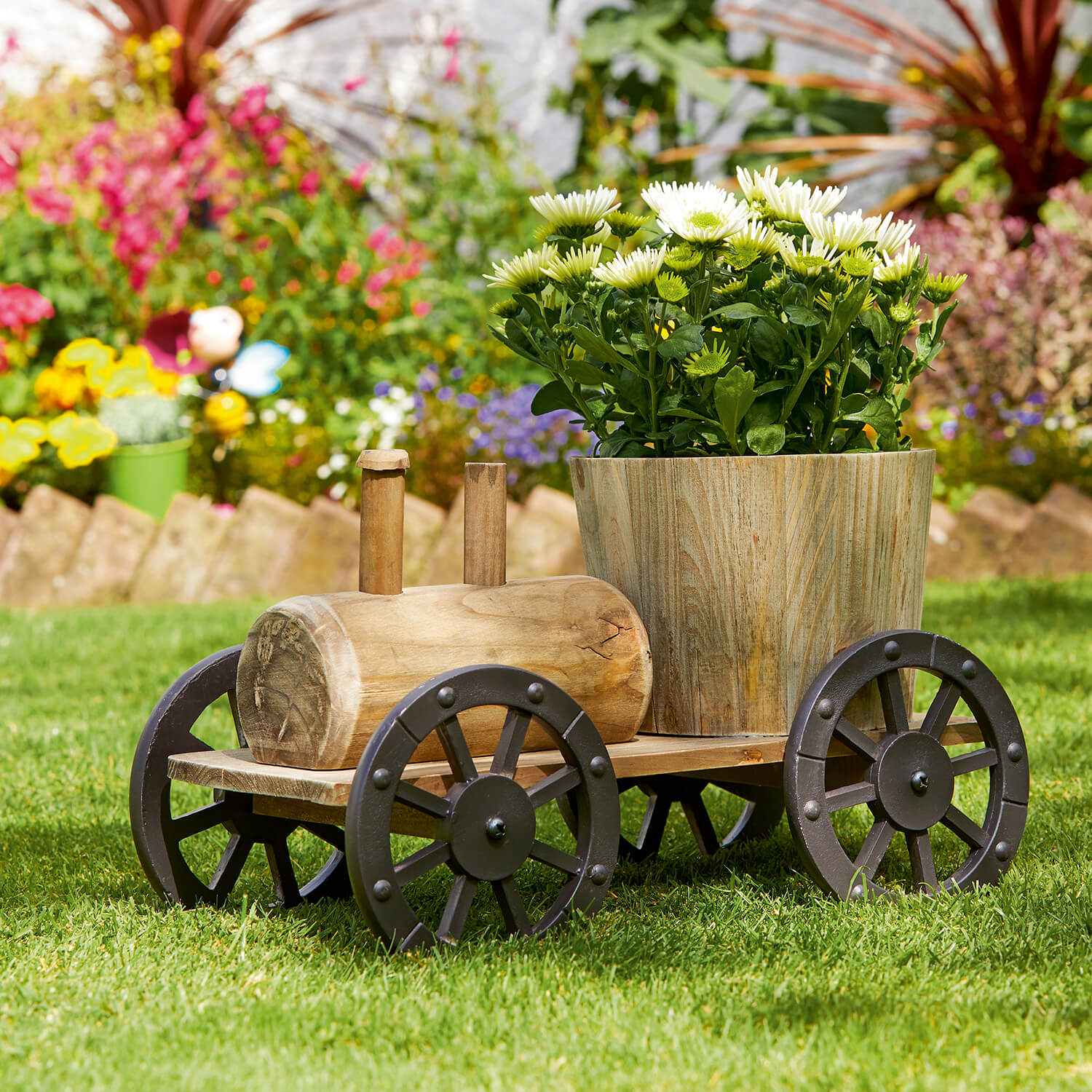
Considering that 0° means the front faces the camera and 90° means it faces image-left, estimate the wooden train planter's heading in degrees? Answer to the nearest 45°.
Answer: approximately 45°

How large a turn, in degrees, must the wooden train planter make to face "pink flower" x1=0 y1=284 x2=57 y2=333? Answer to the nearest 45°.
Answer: approximately 90° to its right

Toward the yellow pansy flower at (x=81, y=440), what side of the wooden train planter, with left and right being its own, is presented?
right

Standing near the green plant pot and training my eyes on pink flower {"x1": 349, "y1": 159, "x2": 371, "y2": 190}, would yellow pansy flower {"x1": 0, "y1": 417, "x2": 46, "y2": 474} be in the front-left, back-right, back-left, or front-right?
back-left

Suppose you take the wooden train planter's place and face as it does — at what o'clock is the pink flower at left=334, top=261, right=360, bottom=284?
The pink flower is roughly at 4 o'clock from the wooden train planter.

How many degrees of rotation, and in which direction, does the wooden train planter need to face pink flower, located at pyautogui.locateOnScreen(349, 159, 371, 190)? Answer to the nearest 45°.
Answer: approximately 135° to its right

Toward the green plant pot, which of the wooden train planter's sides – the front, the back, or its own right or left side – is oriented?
right

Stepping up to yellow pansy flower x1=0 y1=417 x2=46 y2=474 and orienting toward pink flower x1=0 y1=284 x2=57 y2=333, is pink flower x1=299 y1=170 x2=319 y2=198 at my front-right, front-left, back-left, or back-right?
front-right

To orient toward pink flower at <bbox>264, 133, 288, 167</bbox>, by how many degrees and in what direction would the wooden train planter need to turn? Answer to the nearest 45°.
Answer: approximately 135° to its right
